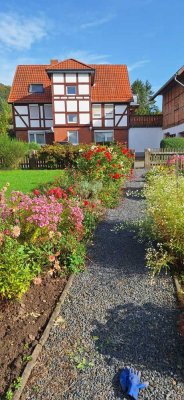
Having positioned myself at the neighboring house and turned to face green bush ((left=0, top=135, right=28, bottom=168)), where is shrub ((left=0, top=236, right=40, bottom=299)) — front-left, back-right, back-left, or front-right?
front-left

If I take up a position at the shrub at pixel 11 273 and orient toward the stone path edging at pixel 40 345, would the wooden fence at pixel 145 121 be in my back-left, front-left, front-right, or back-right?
back-left

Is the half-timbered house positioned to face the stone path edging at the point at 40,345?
yes

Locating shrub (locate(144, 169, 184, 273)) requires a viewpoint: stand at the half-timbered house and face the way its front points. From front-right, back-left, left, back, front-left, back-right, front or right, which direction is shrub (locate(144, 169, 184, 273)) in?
front

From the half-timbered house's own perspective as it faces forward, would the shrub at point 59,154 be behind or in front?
in front

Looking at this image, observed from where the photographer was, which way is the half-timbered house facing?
facing the viewer

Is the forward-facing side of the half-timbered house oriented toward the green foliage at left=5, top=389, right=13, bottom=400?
yes

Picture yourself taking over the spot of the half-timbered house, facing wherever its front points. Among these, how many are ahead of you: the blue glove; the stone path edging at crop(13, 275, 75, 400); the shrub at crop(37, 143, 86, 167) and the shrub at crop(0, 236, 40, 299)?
4

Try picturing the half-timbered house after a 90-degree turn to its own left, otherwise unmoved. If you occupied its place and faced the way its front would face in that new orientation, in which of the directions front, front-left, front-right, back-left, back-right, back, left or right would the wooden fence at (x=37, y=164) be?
right

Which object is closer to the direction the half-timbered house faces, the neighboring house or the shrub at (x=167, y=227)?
the shrub

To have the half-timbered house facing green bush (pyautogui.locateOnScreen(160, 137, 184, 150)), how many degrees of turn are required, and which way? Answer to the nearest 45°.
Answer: approximately 45° to its left

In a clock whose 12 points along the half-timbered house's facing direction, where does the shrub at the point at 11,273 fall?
The shrub is roughly at 12 o'clock from the half-timbered house.

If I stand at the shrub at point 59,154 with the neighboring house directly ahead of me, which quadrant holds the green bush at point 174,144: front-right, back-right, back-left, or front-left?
front-right

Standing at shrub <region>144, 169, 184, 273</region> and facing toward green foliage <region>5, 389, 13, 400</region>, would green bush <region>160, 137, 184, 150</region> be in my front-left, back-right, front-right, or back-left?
back-right

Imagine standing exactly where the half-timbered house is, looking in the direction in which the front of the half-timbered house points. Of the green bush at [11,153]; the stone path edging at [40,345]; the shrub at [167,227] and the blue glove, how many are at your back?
0

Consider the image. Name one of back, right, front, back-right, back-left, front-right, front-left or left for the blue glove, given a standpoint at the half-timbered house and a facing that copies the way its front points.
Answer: front
